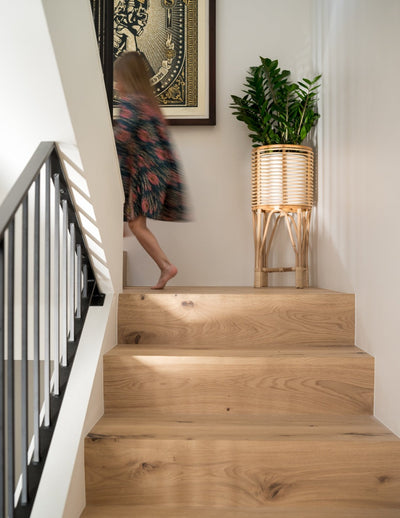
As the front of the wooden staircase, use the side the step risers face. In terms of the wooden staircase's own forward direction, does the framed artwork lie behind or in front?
behind

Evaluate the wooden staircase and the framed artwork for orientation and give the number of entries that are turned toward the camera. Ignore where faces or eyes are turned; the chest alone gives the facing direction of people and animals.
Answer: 2

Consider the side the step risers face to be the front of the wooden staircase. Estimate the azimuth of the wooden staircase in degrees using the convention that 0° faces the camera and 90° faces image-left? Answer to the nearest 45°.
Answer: approximately 0°

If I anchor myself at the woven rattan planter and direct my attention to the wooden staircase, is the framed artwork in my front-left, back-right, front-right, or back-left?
back-right

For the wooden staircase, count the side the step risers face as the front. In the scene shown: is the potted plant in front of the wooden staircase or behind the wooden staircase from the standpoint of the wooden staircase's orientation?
behind

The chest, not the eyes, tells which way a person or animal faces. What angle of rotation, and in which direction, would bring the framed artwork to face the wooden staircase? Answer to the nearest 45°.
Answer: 0° — it already faces it

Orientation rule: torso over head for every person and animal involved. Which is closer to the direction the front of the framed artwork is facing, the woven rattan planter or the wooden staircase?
the wooden staircase

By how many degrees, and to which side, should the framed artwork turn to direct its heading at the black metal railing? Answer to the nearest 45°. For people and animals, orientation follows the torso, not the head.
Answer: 0° — it already faces it

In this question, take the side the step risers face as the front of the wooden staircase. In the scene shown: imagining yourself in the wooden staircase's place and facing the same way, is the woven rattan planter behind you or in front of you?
behind
